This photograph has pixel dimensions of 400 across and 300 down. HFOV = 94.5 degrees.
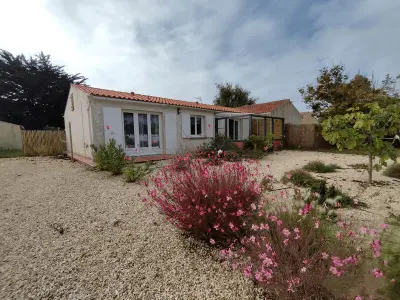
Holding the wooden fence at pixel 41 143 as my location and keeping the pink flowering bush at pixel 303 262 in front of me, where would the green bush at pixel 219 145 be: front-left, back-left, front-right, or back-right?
front-left

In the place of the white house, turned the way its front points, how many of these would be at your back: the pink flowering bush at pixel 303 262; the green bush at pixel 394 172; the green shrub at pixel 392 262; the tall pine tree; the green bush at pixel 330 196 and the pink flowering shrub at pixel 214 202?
1

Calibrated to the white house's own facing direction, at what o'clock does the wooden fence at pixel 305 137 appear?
The wooden fence is roughly at 10 o'clock from the white house.

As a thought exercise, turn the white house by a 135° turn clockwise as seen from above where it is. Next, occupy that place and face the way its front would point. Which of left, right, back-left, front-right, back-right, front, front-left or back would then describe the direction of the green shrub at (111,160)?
left

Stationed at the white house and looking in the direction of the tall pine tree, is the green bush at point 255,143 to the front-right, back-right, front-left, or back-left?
back-right

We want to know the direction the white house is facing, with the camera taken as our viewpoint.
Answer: facing the viewer and to the right of the viewer

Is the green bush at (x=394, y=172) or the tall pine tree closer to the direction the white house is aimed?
the green bush

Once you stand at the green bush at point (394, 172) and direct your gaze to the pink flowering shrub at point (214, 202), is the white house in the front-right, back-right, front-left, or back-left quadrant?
front-right

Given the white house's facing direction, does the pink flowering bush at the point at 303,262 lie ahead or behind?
ahead

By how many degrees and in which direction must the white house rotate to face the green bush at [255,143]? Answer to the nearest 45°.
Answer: approximately 45° to its left

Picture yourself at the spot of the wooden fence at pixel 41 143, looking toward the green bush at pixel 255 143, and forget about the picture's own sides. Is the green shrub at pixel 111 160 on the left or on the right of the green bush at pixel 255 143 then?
right

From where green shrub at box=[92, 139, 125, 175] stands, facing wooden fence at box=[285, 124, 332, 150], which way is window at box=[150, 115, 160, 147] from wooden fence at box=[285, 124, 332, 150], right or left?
left

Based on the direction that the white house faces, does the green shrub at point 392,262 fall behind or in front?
in front

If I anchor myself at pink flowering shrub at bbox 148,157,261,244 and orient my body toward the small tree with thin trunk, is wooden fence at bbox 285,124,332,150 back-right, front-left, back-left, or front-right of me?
front-left

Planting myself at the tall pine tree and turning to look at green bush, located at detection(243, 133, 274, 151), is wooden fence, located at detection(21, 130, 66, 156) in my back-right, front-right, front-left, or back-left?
front-right

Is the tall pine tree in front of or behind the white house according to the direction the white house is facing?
behind
